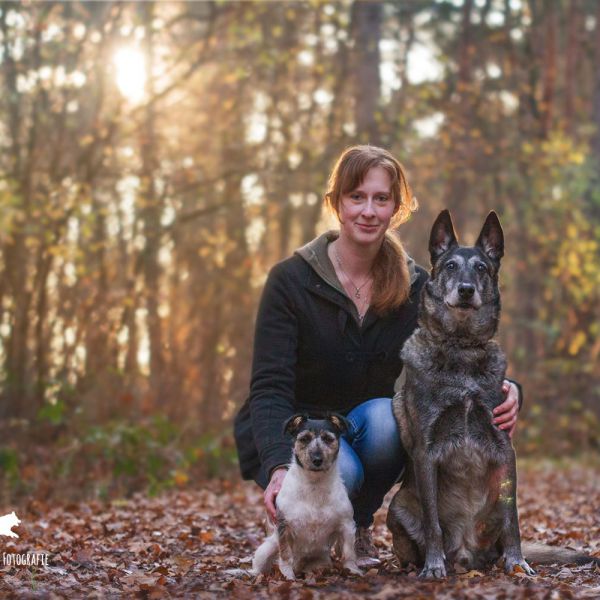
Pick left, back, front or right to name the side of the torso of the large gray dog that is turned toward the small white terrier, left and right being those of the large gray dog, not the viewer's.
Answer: right

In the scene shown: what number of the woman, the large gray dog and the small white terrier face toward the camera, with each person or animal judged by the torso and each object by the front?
3

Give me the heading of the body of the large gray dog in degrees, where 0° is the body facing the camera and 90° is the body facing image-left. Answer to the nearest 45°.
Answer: approximately 0°

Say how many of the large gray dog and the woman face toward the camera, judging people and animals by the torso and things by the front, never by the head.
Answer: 2

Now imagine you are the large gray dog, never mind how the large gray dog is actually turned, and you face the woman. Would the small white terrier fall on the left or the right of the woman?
left

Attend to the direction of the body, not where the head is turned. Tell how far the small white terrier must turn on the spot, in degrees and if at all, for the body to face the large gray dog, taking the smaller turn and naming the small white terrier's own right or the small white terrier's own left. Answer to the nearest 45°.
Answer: approximately 90° to the small white terrier's own left

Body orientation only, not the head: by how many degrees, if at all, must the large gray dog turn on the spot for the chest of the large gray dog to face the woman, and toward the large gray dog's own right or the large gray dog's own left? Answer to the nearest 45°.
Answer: approximately 135° to the large gray dog's own right
